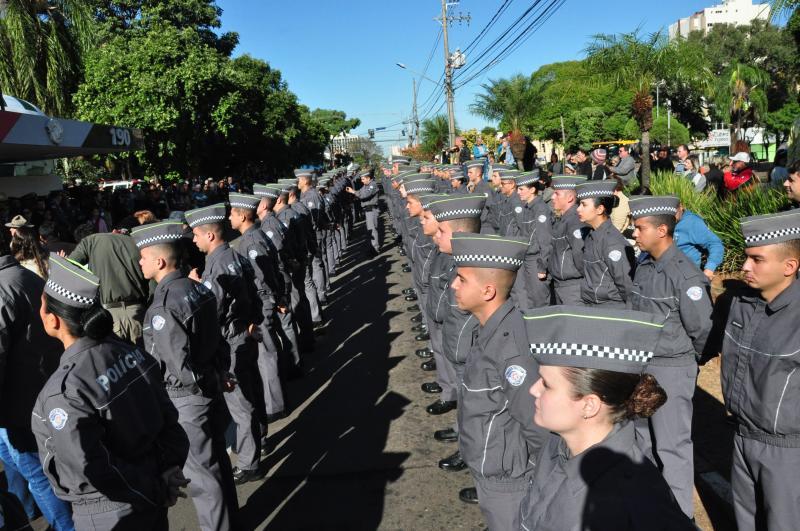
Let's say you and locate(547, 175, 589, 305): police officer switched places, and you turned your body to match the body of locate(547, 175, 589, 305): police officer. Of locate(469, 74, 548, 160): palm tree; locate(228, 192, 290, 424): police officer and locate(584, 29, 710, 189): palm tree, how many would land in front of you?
1

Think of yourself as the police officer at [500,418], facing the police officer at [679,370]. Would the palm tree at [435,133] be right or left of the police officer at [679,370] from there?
left

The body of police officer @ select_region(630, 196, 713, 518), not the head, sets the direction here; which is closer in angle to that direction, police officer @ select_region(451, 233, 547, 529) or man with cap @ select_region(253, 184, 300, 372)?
the police officer

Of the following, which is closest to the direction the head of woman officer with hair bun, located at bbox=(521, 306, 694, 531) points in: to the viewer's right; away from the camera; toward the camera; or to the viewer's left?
to the viewer's left

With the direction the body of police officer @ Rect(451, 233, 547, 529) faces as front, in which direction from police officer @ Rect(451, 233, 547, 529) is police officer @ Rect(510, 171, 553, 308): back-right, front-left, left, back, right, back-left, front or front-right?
right

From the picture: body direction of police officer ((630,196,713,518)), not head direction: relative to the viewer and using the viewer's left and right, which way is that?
facing the viewer and to the left of the viewer

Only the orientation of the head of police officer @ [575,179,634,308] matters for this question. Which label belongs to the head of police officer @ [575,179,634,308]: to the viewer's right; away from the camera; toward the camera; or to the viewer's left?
to the viewer's left

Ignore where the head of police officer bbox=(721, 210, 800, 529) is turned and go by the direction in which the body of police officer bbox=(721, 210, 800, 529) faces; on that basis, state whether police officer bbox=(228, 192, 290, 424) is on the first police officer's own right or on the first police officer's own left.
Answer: on the first police officer's own right

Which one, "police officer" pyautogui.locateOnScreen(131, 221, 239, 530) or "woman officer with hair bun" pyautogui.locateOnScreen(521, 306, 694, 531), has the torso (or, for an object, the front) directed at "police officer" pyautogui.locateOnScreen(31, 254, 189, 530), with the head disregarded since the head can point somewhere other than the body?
the woman officer with hair bun

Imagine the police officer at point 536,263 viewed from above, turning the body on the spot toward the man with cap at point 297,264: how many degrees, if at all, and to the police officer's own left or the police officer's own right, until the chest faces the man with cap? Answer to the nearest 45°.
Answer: approximately 45° to the police officer's own right

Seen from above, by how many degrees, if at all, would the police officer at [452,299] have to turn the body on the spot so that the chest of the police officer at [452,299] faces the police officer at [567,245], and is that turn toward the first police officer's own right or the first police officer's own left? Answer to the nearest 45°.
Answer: approximately 135° to the first police officer's own right

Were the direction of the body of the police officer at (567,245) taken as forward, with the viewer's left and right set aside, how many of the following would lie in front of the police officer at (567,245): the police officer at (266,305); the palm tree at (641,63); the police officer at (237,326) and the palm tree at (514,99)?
2

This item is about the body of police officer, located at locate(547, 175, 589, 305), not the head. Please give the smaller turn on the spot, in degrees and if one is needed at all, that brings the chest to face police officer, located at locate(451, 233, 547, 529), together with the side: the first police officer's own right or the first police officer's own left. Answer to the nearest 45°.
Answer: approximately 45° to the first police officer's own left
